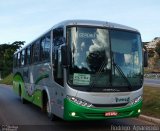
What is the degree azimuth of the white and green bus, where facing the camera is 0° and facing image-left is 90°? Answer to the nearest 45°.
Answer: approximately 315°
